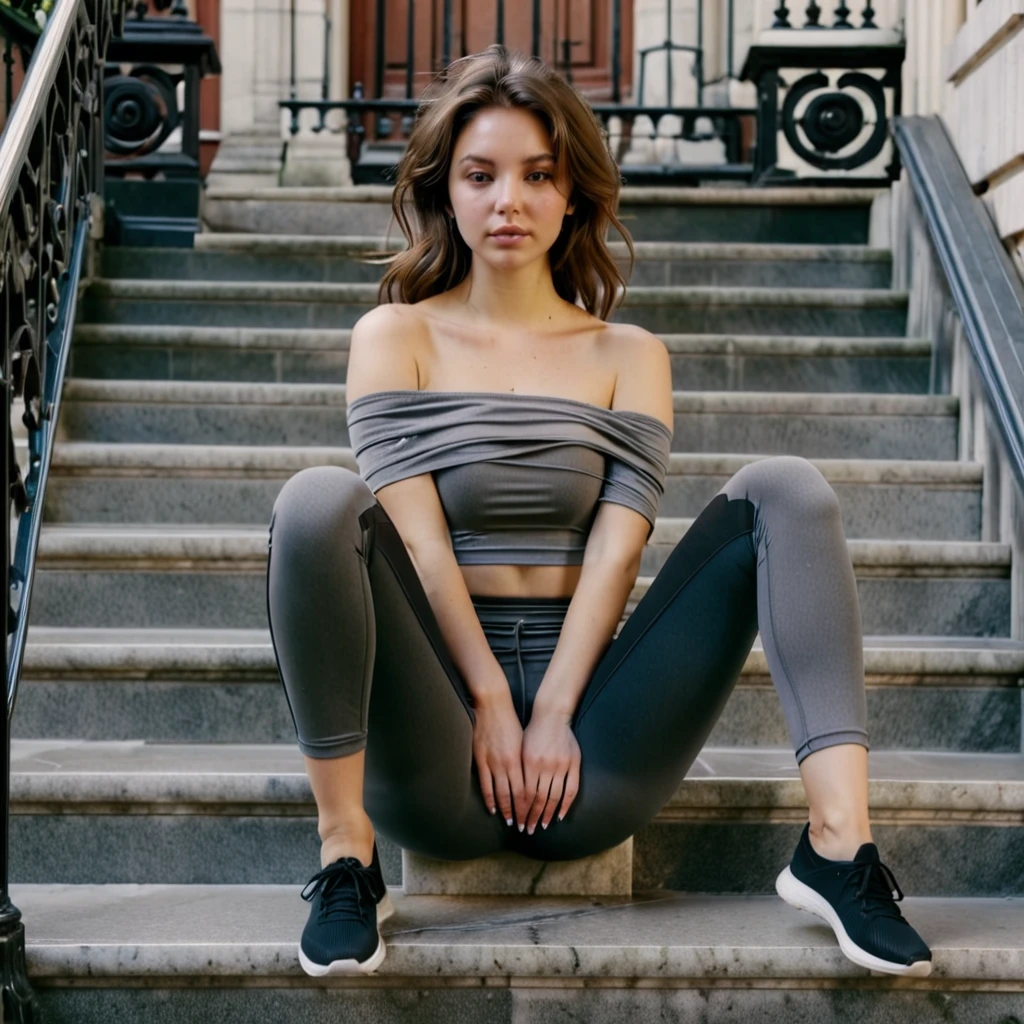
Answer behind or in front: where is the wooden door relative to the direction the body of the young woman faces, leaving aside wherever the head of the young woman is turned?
behind

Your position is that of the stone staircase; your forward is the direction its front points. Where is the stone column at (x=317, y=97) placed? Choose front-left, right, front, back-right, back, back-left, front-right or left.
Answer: back

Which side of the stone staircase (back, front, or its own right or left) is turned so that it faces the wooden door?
back

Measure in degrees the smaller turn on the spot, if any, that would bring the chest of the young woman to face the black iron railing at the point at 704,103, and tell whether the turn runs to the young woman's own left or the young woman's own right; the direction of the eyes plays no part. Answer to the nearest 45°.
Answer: approximately 180°

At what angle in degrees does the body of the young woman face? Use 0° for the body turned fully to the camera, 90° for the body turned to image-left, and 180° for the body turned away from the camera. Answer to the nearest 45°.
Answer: approximately 0°

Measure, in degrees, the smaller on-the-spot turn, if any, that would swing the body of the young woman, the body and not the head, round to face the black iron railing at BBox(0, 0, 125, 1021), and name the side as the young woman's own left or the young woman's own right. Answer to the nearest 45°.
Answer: approximately 135° to the young woman's own right

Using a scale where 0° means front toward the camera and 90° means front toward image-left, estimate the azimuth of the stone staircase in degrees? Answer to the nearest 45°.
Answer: approximately 0°
